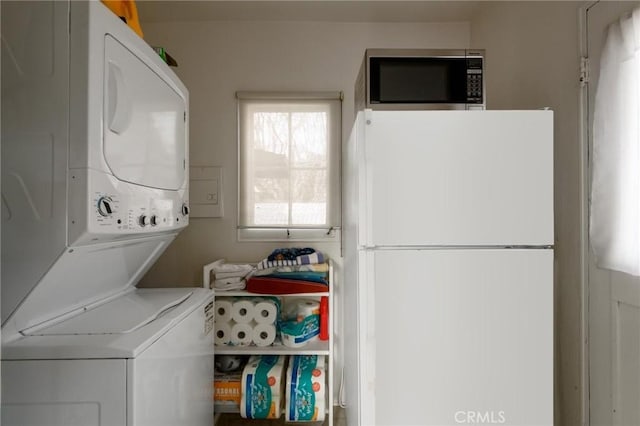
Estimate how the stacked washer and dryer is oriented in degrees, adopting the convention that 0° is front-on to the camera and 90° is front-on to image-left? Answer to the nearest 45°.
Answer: approximately 315°

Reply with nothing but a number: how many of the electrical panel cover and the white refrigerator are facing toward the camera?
2

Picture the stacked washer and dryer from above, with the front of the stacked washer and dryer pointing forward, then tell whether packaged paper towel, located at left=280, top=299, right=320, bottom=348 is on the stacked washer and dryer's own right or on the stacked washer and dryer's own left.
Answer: on the stacked washer and dryer's own left

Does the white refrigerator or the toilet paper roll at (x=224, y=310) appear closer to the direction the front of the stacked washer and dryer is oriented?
the white refrigerator

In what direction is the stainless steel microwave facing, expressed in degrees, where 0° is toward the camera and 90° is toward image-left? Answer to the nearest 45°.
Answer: approximately 0°

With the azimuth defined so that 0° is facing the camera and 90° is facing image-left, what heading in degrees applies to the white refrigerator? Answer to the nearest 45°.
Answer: approximately 0°

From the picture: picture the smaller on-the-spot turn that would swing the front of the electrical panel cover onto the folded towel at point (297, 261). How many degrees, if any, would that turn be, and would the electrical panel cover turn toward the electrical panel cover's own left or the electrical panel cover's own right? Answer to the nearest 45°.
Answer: approximately 45° to the electrical panel cover's own left

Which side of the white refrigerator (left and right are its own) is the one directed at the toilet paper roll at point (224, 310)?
right

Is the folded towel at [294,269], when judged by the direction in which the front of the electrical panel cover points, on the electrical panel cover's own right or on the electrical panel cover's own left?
on the electrical panel cover's own left

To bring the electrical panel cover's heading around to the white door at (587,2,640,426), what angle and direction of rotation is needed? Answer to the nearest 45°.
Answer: approximately 45° to its left
